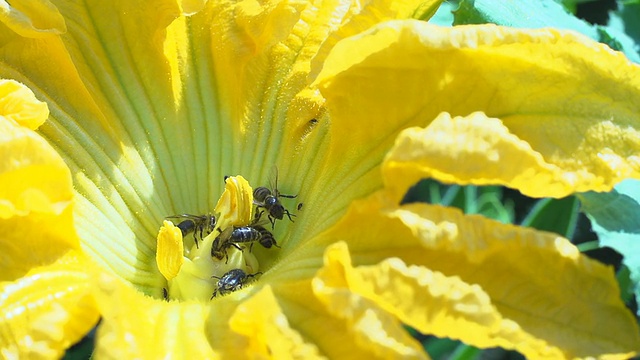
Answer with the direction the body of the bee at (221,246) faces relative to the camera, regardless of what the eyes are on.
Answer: to the viewer's left

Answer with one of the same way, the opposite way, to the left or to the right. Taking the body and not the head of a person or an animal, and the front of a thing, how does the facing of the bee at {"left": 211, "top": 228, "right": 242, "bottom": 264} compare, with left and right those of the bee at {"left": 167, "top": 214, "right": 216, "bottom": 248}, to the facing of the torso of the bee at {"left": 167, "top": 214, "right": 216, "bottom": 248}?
the opposite way

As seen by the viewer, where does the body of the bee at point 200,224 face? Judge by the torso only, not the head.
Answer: to the viewer's right
